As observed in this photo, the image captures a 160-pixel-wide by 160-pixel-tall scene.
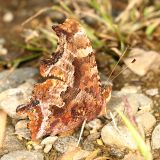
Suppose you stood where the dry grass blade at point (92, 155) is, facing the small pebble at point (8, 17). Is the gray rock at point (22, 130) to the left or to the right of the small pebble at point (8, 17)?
left

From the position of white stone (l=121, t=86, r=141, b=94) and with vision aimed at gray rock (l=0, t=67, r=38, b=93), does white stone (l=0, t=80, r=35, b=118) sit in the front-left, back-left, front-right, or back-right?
front-left

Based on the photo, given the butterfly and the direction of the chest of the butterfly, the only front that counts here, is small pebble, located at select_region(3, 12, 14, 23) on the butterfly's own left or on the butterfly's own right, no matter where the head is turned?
on the butterfly's own left

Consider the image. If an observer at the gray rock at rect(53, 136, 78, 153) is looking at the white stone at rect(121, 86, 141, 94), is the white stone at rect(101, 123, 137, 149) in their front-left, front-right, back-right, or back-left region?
front-right

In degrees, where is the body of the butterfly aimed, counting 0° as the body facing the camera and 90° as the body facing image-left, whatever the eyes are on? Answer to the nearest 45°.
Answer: approximately 270°

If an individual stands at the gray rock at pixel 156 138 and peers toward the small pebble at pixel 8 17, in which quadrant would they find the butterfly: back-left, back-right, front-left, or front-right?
front-left

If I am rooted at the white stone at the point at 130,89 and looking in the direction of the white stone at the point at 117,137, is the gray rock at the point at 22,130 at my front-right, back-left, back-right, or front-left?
front-right

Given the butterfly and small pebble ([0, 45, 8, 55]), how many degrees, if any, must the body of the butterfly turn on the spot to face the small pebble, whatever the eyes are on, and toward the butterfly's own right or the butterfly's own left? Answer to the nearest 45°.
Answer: approximately 90° to the butterfly's own left

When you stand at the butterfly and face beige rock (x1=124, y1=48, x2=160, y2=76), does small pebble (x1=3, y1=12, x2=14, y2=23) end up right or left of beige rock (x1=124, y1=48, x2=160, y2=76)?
left

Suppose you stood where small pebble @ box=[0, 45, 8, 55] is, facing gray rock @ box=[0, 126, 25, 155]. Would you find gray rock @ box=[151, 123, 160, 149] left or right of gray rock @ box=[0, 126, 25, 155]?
left

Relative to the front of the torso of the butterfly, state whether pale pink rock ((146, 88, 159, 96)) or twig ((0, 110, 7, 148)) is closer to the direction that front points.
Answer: the pale pink rock
